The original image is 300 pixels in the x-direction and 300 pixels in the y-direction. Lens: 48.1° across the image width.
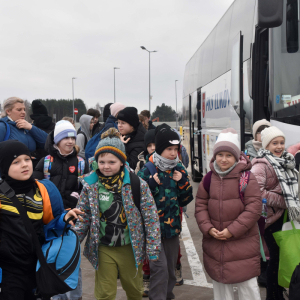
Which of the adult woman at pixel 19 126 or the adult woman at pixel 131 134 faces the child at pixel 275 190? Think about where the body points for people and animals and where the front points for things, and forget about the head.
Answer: the adult woman at pixel 19 126

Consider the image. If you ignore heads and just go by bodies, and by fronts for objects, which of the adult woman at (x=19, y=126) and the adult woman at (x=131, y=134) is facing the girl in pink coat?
the adult woman at (x=19, y=126)

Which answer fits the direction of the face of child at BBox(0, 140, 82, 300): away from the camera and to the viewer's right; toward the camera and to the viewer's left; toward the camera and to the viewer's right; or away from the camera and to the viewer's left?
toward the camera and to the viewer's right

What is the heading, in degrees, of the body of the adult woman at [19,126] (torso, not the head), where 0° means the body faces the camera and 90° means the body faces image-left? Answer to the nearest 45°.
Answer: approximately 315°

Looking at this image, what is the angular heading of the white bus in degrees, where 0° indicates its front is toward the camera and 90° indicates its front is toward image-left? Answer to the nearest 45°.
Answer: approximately 315°

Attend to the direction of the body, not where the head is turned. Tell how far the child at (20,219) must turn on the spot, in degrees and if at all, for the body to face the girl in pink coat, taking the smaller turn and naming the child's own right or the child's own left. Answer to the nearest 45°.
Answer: approximately 45° to the child's own left

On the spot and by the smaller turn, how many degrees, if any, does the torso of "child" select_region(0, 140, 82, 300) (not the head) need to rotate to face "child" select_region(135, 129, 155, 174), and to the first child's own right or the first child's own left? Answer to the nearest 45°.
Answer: approximately 90° to the first child's own left

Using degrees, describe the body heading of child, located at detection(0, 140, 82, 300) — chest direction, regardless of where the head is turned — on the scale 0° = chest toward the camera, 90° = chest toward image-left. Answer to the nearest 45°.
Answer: approximately 315°

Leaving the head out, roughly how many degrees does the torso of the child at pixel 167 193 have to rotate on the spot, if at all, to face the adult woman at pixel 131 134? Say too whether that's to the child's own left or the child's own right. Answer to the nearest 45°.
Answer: approximately 180°

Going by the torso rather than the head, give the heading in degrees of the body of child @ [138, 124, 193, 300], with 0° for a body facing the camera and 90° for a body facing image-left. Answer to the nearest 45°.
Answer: approximately 315°
